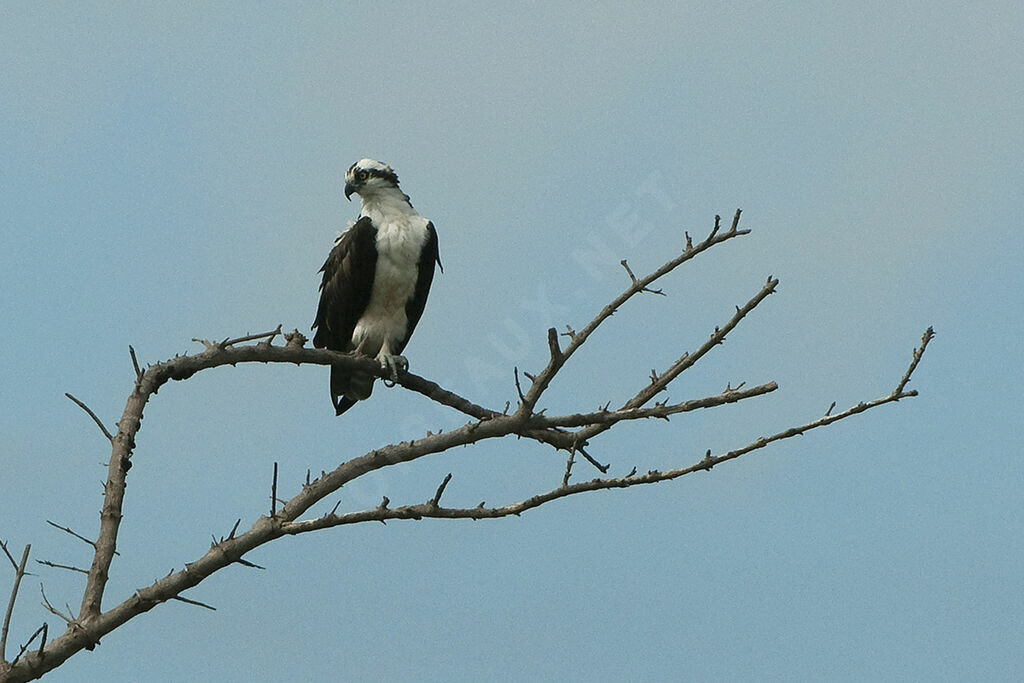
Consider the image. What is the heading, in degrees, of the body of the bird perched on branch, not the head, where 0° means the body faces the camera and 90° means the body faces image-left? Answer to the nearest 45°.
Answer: approximately 315°
